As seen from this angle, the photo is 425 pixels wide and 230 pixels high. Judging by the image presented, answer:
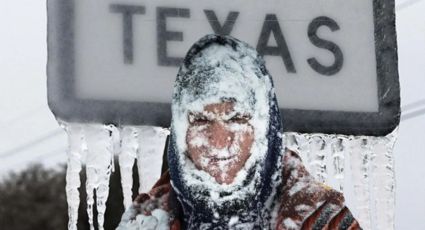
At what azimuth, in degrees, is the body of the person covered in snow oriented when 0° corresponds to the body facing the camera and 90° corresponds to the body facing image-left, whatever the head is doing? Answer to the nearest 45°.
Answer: approximately 0°

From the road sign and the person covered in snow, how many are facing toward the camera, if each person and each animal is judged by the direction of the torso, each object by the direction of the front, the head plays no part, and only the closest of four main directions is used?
2

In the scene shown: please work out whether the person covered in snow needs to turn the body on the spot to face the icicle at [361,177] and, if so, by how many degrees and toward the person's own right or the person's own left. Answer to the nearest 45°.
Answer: approximately 135° to the person's own left

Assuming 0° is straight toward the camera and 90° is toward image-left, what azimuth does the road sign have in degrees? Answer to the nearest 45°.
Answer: approximately 0°
